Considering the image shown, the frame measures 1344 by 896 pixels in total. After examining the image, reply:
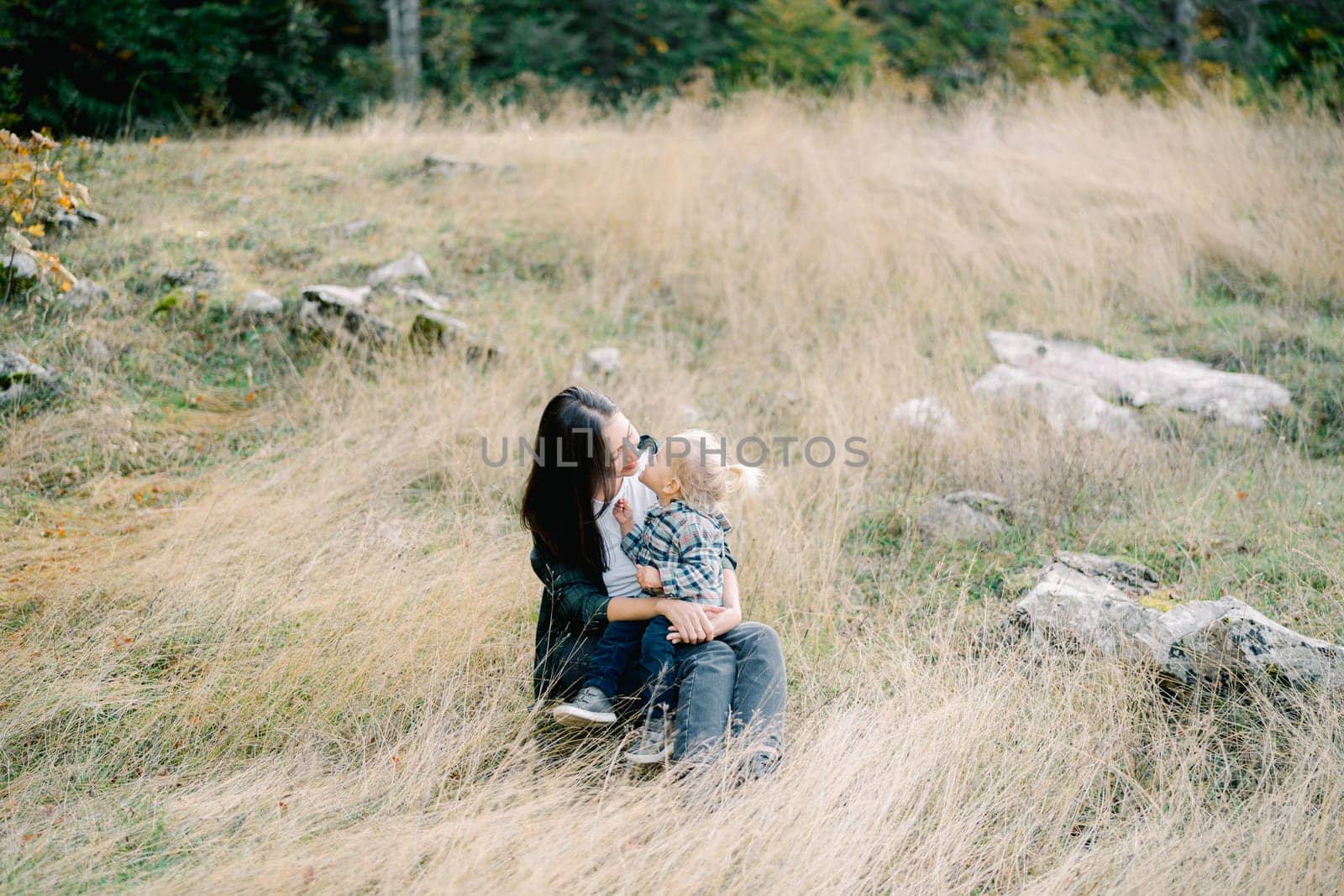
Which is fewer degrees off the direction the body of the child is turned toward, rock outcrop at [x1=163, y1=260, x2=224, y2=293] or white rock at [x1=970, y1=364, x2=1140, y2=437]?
the rock outcrop

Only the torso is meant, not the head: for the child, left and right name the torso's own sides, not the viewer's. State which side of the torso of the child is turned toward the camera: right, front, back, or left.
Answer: left

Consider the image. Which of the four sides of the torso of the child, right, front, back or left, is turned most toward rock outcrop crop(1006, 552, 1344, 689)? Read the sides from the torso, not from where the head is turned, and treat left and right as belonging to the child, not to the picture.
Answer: back

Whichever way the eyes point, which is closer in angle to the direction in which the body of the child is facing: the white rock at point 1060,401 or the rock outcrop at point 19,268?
the rock outcrop

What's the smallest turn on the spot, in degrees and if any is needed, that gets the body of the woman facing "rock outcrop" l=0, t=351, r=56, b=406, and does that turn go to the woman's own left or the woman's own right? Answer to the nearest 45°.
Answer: approximately 180°

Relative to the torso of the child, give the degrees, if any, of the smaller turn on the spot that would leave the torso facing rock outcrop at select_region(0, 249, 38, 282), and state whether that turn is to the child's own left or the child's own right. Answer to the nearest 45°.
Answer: approximately 45° to the child's own right

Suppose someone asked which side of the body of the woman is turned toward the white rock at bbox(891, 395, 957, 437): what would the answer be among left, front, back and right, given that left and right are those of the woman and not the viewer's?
left

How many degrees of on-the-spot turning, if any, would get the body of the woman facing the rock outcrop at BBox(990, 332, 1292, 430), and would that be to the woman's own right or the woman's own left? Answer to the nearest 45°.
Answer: approximately 90° to the woman's own left

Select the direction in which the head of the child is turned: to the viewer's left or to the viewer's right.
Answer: to the viewer's left

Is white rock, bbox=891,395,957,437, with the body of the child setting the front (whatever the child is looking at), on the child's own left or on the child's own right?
on the child's own right
